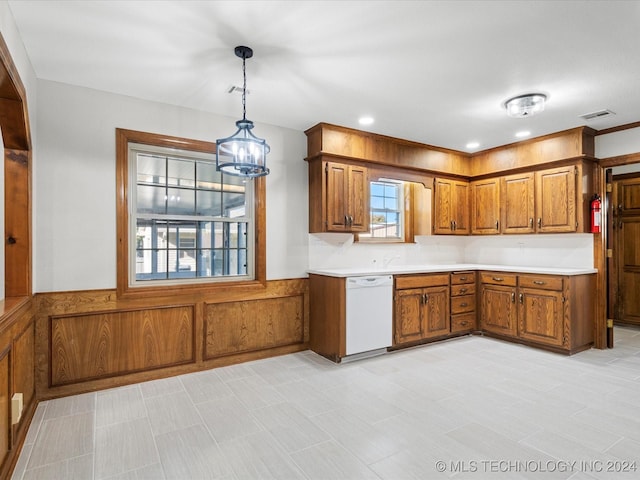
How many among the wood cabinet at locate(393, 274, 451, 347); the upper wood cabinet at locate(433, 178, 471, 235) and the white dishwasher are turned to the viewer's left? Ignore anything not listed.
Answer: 0

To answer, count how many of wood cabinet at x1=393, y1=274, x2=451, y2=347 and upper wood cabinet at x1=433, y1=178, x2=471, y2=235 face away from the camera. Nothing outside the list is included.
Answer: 0

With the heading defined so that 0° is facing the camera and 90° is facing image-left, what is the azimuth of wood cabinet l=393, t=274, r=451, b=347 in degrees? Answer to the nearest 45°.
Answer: approximately 315°

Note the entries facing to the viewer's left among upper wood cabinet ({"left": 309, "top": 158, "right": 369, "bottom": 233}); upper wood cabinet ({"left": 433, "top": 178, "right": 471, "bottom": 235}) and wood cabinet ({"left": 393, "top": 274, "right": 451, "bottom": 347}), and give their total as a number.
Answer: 0

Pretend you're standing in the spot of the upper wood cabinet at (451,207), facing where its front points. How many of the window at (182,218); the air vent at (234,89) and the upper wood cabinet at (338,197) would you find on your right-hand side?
3

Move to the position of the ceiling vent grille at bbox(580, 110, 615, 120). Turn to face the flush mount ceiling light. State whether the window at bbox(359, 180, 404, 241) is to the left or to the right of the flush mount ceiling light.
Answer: right

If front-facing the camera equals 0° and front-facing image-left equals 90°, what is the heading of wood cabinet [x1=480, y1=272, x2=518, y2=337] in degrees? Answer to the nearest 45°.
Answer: approximately 45°

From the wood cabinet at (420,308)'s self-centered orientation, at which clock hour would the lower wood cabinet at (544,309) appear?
The lower wood cabinet is roughly at 10 o'clock from the wood cabinet.

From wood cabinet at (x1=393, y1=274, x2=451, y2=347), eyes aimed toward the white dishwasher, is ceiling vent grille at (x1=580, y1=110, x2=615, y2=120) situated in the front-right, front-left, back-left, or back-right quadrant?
back-left

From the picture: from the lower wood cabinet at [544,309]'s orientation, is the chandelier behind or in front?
in front
